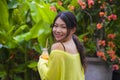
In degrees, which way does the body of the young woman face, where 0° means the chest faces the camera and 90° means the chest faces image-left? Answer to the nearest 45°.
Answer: approximately 135°

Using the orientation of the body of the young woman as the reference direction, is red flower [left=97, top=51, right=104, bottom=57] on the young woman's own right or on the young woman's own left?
on the young woman's own right

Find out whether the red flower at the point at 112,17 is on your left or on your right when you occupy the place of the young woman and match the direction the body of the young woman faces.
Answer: on your right
